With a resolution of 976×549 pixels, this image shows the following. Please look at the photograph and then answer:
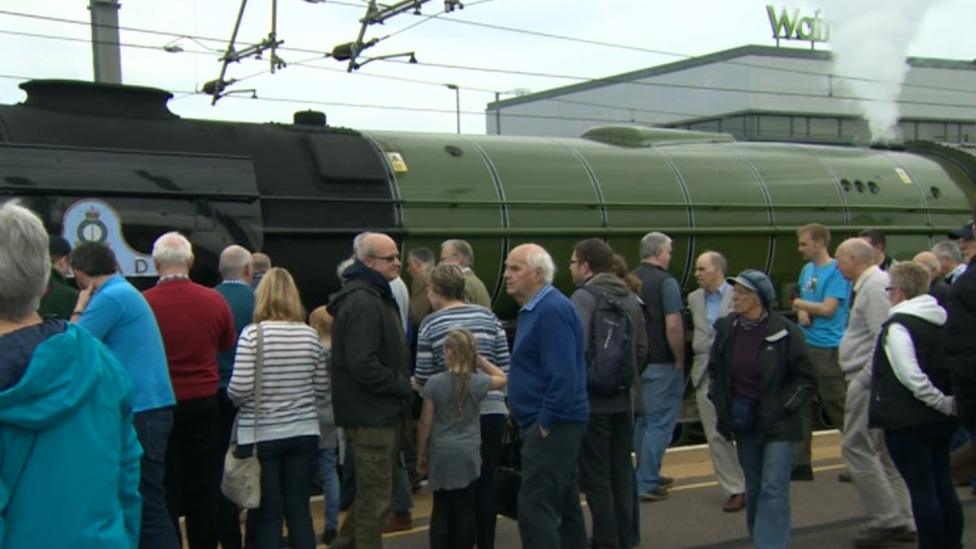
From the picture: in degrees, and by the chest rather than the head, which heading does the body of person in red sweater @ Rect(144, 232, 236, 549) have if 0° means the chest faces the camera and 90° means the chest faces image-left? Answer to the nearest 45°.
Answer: approximately 180°

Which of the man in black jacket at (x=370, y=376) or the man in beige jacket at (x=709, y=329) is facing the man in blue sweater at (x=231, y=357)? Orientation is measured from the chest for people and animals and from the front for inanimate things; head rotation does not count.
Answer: the man in beige jacket

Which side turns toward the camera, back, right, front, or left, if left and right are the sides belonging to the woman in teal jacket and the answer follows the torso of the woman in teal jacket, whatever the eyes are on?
back

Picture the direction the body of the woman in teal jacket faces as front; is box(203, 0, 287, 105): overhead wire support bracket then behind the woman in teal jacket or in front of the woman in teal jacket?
in front

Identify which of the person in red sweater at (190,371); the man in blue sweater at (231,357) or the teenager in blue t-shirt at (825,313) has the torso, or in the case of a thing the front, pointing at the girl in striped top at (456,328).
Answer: the teenager in blue t-shirt

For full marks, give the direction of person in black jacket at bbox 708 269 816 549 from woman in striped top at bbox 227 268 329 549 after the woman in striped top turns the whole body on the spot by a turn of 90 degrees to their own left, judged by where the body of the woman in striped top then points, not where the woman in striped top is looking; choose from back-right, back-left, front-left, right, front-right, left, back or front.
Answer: back

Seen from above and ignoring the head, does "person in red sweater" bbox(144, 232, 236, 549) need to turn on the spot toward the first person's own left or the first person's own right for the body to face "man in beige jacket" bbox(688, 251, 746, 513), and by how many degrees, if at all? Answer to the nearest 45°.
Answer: approximately 90° to the first person's own right

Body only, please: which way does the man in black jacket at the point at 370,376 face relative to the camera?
to the viewer's right

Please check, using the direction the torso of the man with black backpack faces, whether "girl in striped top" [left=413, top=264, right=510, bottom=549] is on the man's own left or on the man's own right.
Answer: on the man's own left

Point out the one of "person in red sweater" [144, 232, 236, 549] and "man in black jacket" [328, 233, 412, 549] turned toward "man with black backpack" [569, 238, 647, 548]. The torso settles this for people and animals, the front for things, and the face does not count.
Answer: the man in black jacket

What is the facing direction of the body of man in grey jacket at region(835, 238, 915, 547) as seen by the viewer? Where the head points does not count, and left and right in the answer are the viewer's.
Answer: facing to the left of the viewer

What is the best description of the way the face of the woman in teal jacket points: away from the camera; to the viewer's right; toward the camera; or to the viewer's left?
away from the camera

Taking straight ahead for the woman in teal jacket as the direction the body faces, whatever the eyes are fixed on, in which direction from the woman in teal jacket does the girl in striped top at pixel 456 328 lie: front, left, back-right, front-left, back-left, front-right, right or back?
front-right

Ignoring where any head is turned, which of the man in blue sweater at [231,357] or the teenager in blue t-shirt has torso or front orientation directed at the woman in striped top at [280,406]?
the teenager in blue t-shirt

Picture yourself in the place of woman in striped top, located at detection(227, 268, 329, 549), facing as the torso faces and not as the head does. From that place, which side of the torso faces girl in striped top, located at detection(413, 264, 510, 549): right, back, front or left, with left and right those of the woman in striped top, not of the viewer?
right

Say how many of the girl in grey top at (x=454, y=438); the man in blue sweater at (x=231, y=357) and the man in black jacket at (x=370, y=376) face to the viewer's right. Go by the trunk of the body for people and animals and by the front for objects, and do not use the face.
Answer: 1

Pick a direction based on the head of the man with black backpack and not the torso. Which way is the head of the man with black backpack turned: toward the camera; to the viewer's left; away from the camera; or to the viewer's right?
to the viewer's left
